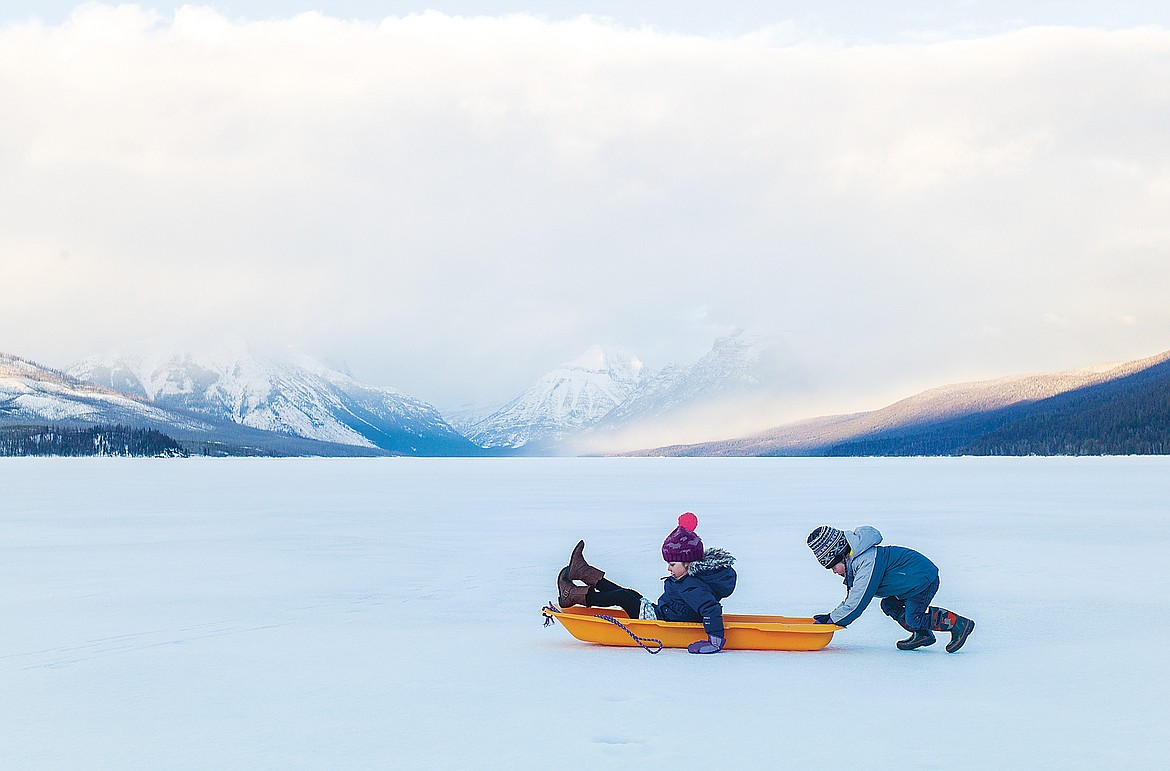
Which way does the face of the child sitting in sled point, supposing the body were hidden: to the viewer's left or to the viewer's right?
to the viewer's left

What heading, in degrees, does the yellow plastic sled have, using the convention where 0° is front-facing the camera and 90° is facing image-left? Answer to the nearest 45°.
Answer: approximately 90°

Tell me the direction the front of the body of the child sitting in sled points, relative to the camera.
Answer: to the viewer's left

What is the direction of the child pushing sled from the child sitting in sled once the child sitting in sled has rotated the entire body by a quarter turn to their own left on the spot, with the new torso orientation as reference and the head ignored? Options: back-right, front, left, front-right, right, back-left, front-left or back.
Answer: left

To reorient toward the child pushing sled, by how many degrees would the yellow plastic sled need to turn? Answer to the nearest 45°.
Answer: approximately 180°
